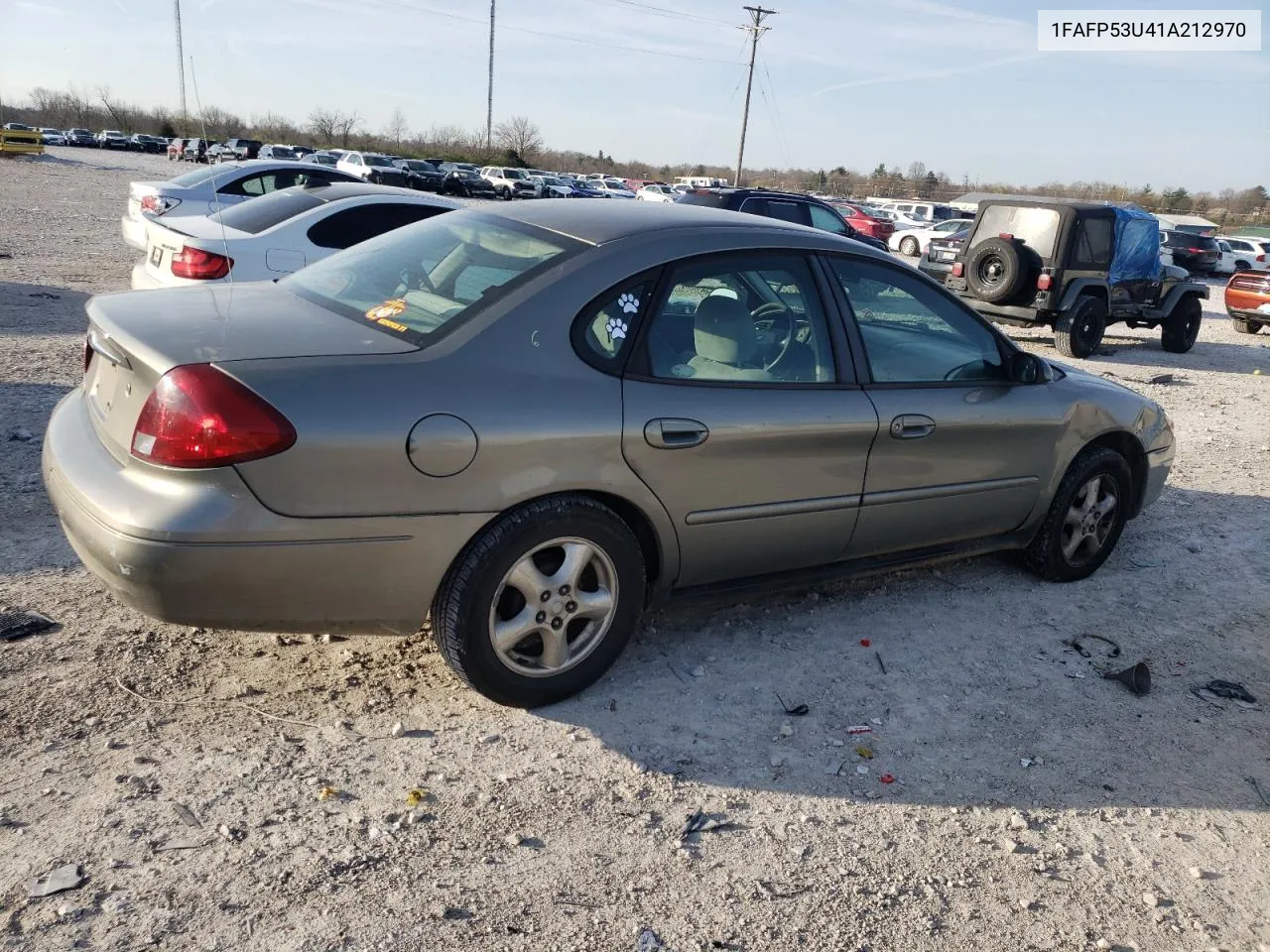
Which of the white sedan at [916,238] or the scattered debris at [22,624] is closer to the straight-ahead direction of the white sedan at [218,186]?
the white sedan

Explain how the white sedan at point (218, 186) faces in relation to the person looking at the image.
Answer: facing away from the viewer and to the right of the viewer

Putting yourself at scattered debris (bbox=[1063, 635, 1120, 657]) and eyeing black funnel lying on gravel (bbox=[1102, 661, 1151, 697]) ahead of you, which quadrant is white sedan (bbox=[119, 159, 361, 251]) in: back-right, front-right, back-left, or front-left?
back-right

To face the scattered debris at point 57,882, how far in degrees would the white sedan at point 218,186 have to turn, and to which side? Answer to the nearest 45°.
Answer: approximately 135° to its right

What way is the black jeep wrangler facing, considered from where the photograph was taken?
facing away from the viewer and to the right of the viewer

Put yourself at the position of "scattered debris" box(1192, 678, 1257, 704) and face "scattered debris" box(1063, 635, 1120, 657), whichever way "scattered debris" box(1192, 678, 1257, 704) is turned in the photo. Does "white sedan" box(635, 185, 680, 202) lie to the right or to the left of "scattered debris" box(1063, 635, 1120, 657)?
right

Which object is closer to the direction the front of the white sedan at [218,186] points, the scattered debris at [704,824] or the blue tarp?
the blue tarp

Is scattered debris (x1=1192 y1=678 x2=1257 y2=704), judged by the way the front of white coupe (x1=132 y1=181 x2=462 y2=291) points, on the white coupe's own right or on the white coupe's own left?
on the white coupe's own right

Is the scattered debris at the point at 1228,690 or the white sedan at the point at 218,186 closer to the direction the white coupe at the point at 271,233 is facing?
the white sedan

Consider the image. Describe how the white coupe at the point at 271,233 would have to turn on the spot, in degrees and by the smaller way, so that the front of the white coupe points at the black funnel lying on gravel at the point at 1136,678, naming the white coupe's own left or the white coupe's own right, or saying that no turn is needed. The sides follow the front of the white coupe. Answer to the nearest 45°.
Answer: approximately 90° to the white coupe's own right

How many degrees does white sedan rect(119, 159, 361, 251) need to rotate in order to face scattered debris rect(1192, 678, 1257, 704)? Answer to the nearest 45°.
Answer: approximately 135° to its right

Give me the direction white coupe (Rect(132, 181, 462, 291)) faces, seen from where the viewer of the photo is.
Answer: facing away from the viewer and to the right of the viewer
